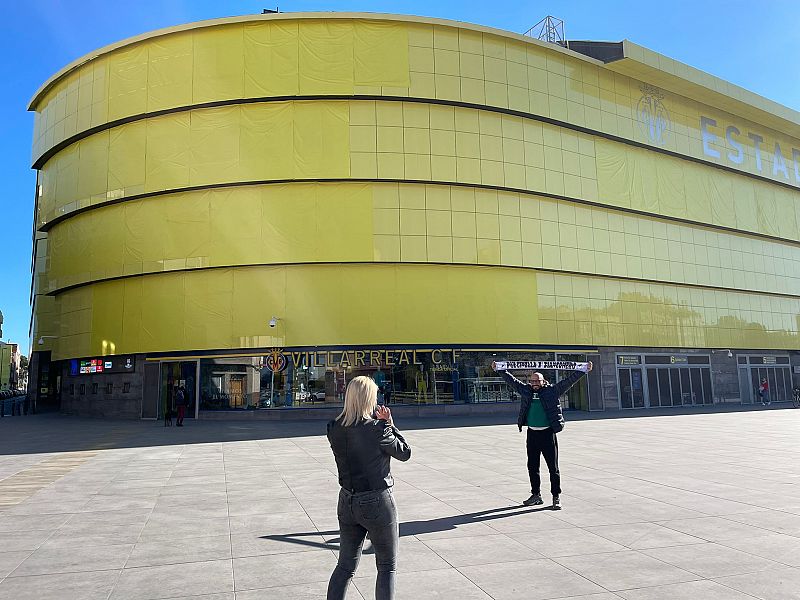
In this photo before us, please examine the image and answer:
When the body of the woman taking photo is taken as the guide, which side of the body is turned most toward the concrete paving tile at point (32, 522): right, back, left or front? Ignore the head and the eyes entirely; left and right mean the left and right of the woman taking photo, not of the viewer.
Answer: left

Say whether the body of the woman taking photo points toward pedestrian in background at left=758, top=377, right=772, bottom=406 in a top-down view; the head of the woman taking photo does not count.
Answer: yes

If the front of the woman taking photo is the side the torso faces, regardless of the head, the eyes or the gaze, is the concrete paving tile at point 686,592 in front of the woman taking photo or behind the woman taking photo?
in front

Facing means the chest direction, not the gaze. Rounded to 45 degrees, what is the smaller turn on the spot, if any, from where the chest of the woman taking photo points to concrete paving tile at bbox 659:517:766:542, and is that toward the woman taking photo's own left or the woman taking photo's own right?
0° — they already face it

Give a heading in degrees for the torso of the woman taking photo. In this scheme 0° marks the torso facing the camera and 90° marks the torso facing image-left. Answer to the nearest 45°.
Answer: approximately 225°

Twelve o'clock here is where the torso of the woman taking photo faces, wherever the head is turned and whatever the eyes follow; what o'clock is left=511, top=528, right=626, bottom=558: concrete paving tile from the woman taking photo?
The concrete paving tile is roughly at 12 o'clock from the woman taking photo.

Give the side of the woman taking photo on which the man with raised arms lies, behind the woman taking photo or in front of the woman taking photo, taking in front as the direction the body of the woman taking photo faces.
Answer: in front

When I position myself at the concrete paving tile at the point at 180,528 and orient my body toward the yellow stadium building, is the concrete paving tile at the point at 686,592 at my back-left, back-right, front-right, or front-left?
back-right

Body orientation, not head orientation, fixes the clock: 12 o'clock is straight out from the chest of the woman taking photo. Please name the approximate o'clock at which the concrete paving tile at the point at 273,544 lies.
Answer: The concrete paving tile is roughly at 10 o'clock from the woman taking photo.

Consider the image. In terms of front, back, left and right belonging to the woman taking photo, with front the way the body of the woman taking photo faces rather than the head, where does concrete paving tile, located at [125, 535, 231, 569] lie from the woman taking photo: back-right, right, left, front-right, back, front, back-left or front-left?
left

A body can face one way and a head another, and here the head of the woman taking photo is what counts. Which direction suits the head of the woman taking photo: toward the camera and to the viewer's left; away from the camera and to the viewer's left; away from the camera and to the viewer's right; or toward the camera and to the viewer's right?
away from the camera and to the viewer's right
